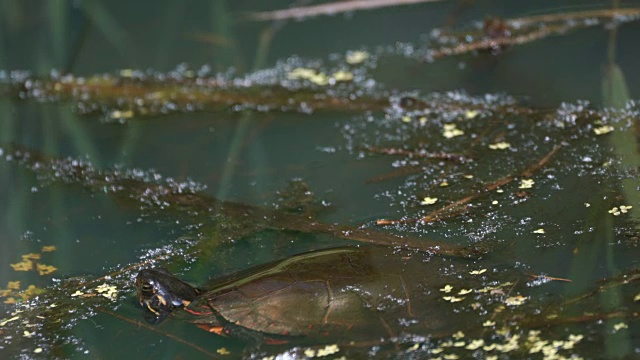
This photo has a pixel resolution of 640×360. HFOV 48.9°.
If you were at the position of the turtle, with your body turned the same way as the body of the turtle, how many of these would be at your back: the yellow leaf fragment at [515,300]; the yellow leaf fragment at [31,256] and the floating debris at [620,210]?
2

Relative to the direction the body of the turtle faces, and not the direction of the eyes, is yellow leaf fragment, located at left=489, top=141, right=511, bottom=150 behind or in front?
behind

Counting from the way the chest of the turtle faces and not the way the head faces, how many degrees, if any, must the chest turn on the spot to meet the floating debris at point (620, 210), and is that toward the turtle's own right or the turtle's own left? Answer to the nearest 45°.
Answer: approximately 180°

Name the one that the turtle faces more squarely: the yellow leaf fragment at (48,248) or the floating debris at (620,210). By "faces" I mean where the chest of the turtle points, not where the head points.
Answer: the yellow leaf fragment

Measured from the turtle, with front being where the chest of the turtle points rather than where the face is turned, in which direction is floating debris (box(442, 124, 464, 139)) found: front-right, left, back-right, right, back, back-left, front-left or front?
back-right

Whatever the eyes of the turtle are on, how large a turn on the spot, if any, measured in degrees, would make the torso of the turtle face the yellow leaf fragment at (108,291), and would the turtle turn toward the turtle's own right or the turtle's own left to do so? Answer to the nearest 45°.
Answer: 0° — it already faces it

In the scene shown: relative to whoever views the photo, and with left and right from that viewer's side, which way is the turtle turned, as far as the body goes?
facing to the left of the viewer

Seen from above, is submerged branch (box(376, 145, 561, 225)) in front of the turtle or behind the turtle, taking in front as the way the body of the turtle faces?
behind

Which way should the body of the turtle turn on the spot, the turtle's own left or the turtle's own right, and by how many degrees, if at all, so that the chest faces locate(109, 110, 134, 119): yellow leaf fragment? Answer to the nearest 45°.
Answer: approximately 45° to the turtle's own right
